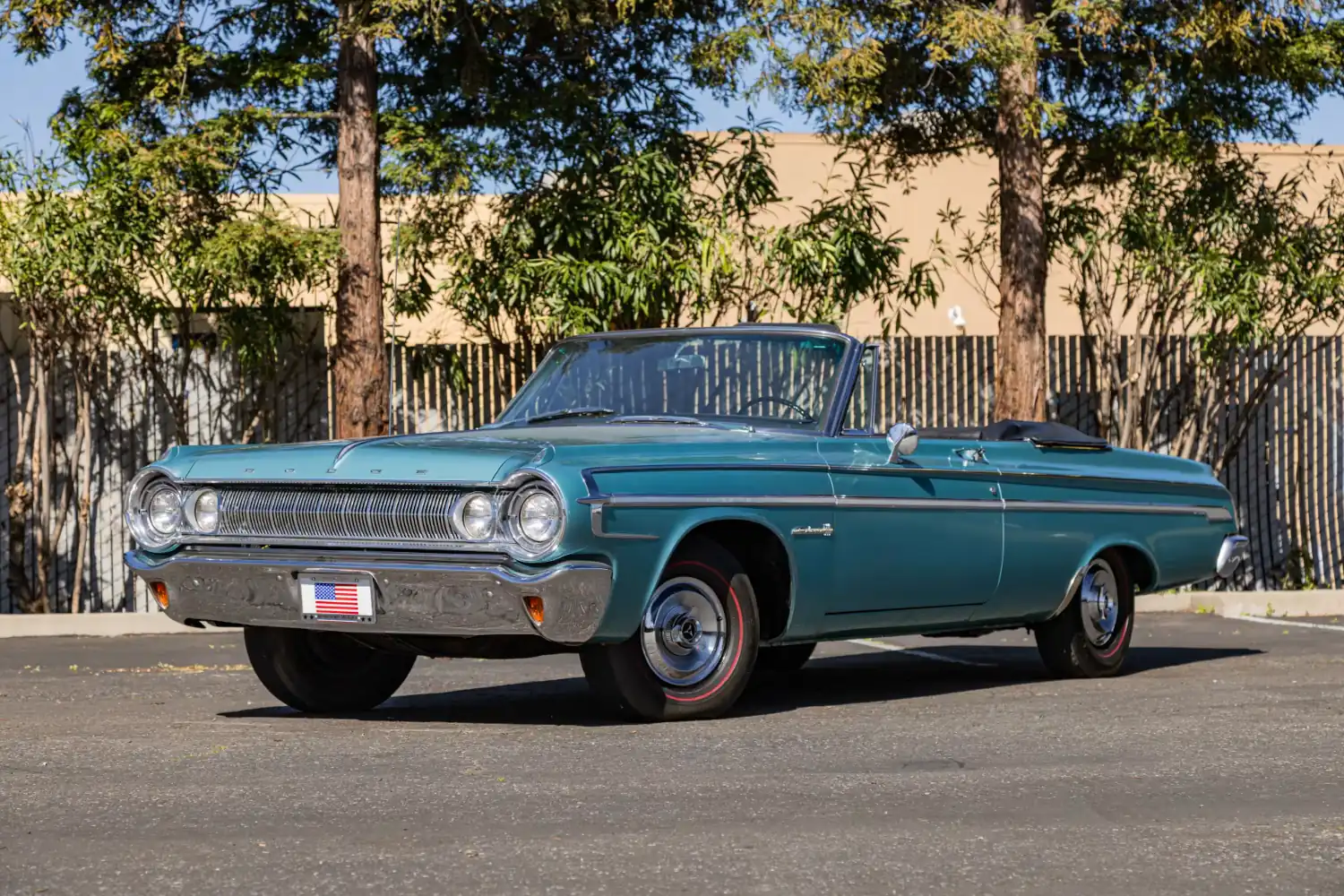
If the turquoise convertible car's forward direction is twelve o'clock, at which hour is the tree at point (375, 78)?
The tree is roughly at 4 o'clock from the turquoise convertible car.

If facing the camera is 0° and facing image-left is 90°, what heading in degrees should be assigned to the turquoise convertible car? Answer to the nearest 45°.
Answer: approximately 45°

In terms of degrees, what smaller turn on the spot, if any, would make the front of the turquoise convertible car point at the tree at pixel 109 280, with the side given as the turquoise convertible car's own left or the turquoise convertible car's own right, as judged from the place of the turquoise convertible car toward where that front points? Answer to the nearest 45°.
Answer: approximately 90° to the turquoise convertible car's own right

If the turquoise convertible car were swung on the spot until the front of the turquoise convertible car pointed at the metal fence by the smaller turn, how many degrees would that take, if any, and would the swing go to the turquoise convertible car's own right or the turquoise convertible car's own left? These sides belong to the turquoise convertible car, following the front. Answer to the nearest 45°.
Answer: approximately 135° to the turquoise convertible car's own right

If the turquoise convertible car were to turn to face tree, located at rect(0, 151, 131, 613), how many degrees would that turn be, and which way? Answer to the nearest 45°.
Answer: approximately 90° to its right
